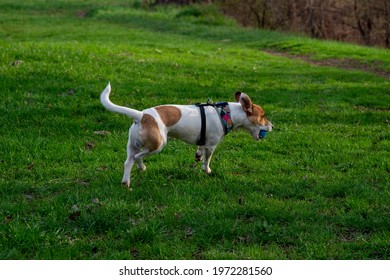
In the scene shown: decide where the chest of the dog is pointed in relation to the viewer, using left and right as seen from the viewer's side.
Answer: facing away from the viewer and to the right of the viewer
